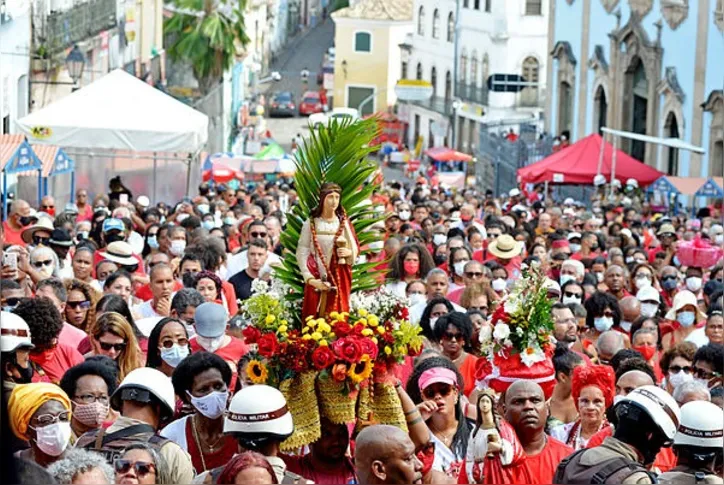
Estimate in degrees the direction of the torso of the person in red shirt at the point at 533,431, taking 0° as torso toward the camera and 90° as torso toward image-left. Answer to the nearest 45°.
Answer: approximately 0°

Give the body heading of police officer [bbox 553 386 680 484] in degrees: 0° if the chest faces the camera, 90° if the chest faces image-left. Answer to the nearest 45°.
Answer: approximately 225°

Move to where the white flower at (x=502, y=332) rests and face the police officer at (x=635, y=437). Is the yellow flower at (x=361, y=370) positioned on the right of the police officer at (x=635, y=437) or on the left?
right

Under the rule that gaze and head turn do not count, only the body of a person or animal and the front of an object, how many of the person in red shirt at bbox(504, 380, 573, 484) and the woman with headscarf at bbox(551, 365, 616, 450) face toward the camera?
2

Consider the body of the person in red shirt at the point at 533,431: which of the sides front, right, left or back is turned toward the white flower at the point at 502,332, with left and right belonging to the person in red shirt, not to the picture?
back

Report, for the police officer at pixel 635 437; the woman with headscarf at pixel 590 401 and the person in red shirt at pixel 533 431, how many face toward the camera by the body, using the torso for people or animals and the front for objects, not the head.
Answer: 2

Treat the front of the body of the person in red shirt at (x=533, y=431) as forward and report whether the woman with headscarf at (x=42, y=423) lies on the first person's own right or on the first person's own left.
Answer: on the first person's own right

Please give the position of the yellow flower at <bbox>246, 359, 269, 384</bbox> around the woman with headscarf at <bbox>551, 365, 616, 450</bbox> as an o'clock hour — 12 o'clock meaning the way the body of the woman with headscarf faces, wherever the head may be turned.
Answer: The yellow flower is roughly at 2 o'clock from the woman with headscarf.

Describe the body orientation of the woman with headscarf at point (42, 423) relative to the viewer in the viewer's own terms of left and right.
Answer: facing the viewer and to the right of the viewer
